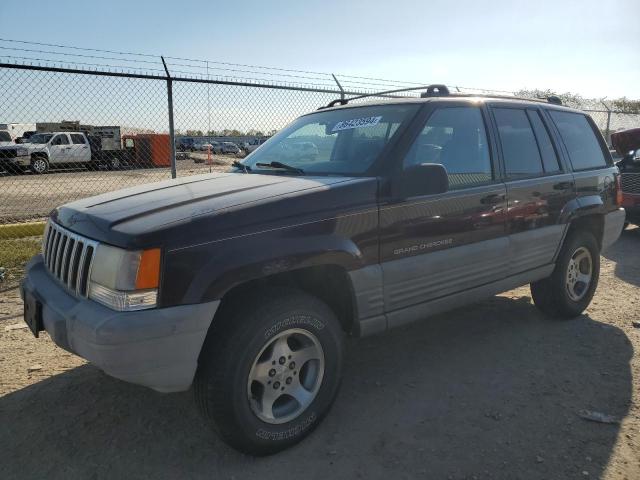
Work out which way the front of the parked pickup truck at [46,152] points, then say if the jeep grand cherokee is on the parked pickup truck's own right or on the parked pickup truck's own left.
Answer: on the parked pickup truck's own left

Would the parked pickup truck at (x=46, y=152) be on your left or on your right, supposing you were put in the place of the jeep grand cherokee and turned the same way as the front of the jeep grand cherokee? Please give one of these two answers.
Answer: on your right

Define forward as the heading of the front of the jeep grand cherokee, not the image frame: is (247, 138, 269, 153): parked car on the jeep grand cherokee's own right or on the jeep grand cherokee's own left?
on the jeep grand cherokee's own right

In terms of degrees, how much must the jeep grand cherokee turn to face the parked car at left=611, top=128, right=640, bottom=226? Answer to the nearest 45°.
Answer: approximately 180°

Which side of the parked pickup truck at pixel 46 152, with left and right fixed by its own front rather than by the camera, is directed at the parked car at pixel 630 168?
left

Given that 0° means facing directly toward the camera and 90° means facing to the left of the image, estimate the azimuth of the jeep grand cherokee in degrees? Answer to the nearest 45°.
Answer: approximately 45°

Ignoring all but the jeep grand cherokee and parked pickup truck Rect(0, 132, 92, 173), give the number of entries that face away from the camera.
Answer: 0

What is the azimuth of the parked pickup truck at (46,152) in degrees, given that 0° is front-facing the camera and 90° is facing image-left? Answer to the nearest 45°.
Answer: approximately 45°
